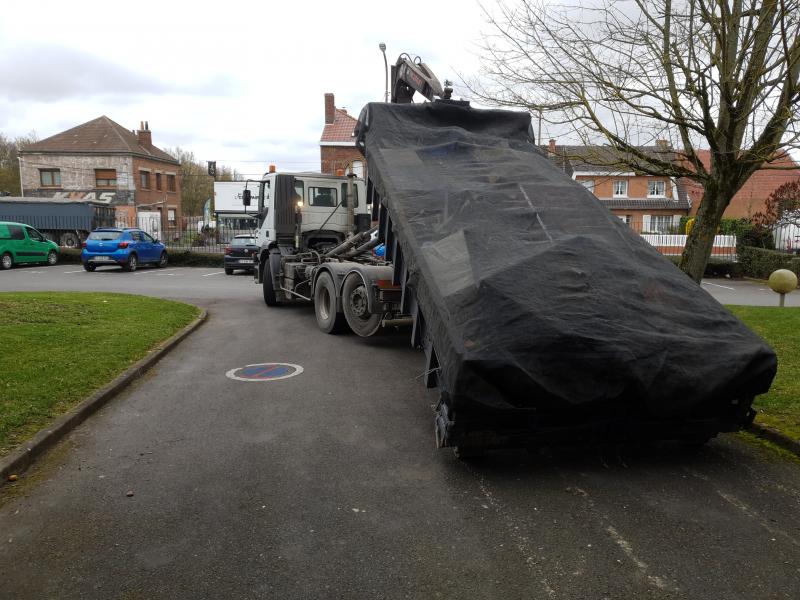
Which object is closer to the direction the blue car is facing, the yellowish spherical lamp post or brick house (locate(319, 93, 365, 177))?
the brick house

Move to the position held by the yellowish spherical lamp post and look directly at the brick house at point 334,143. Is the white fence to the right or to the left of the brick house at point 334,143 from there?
right

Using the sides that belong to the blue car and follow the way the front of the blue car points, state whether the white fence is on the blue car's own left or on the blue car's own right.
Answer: on the blue car's own right

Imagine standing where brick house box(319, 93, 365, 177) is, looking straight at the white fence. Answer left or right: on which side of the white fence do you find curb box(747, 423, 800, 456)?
right

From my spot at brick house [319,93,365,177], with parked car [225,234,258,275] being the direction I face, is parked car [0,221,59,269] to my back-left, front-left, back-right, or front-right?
front-right
